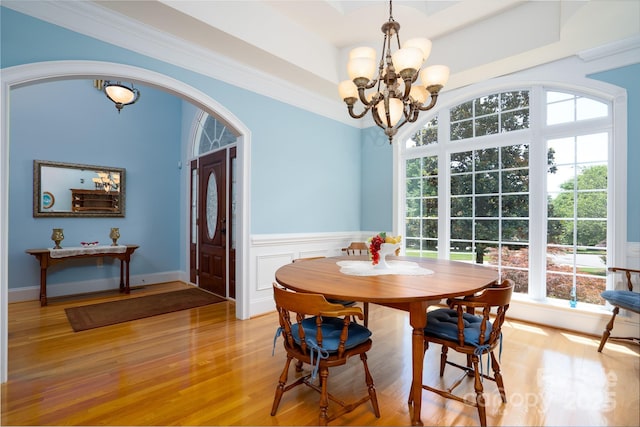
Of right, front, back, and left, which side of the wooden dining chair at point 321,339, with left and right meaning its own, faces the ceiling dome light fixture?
left

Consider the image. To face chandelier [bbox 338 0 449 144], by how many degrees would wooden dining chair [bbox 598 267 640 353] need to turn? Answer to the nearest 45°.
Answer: approximately 45° to its left

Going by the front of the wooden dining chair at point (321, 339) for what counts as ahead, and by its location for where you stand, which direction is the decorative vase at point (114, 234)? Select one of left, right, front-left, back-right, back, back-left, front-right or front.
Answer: left

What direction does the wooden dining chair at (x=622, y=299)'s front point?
to the viewer's left

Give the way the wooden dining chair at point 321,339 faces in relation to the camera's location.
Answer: facing away from the viewer and to the right of the viewer

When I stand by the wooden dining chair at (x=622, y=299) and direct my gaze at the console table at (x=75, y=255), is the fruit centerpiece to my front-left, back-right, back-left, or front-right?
front-left

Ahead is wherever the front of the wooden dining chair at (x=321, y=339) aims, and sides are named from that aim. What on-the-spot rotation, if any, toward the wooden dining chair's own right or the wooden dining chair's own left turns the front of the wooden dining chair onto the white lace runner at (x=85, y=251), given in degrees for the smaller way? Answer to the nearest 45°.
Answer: approximately 90° to the wooden dining chair's own left

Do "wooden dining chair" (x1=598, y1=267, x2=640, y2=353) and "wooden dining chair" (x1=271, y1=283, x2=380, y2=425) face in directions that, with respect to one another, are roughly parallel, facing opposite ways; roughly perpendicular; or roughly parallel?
roughly perpendicular

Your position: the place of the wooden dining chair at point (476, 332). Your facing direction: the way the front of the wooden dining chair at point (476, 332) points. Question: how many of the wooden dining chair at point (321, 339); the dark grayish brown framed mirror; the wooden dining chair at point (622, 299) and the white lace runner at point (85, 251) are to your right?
1

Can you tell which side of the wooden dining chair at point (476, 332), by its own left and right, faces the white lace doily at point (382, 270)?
front

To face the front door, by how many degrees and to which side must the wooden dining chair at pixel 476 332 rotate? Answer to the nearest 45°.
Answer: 0° — it already faces it

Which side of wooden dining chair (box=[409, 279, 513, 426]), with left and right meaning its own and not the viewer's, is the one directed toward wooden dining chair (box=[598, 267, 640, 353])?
right

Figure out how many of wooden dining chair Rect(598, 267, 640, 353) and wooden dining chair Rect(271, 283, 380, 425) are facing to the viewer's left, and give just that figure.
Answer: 1

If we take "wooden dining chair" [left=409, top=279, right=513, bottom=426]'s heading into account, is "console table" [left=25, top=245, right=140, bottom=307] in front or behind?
in front

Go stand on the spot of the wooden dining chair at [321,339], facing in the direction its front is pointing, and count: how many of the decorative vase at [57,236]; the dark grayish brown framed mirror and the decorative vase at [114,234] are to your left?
3
